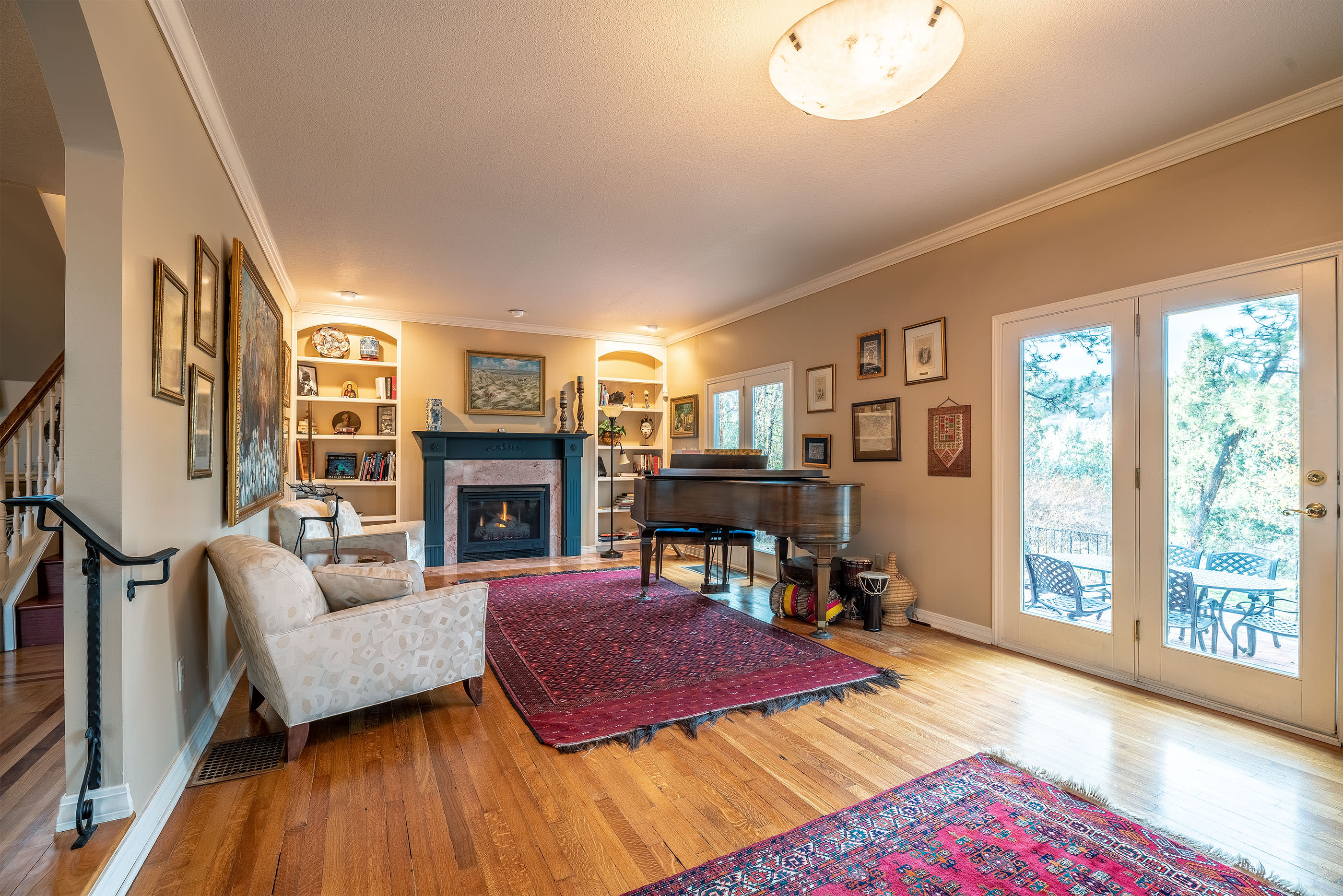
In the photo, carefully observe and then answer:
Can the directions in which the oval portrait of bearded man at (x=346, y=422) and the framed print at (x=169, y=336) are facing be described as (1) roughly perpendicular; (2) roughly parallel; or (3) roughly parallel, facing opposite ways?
roughly perpendicular

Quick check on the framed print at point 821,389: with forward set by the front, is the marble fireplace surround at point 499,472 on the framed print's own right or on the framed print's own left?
on the framed print's own right

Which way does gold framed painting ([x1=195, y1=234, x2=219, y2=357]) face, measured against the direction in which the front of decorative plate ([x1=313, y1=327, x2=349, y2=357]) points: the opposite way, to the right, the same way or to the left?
to the left

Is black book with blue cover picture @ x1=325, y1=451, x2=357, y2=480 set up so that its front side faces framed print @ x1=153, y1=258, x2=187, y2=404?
yes

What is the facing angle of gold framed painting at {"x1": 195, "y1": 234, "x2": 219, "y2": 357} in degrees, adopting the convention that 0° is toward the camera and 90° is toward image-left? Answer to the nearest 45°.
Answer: approximately 270°

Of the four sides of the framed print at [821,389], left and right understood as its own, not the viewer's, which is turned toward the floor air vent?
front

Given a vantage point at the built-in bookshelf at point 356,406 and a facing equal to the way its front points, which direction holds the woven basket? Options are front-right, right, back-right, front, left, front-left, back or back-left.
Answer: front-left

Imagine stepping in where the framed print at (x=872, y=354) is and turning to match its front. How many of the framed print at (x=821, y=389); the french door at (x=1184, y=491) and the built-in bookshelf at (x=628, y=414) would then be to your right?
2

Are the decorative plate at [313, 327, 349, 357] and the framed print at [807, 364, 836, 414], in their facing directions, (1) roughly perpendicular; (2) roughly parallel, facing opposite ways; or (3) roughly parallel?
roughly perpendicular

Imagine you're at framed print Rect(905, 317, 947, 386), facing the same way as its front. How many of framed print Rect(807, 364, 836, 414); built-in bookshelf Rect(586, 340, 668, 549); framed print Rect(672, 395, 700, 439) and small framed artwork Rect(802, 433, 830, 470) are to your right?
4

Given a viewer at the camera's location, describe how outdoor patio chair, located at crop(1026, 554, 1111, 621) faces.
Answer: facing away from the viewer and to the right of the viewer

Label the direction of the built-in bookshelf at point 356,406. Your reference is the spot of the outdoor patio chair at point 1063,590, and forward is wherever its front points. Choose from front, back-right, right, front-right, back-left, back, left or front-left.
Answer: back-left

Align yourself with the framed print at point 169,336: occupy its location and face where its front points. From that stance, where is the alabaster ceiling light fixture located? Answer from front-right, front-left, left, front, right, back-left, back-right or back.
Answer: front-right

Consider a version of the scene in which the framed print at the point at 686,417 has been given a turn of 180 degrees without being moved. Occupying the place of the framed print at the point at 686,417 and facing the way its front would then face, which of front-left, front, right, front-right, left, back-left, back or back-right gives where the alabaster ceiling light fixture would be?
back-right

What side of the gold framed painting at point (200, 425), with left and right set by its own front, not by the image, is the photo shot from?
right

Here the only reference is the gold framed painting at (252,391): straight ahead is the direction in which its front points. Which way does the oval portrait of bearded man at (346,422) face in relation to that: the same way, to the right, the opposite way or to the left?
to the right

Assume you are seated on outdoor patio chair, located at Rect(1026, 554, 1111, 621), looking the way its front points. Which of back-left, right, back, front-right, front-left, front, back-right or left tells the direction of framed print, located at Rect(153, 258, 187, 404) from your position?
back
